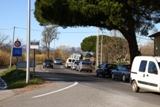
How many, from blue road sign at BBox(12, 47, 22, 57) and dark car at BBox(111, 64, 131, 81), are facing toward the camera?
1

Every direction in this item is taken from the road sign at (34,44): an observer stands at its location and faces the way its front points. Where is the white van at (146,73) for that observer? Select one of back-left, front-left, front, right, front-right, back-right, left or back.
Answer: front-left

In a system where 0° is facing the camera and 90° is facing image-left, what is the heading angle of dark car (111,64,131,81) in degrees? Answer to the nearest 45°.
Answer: approximately 135°

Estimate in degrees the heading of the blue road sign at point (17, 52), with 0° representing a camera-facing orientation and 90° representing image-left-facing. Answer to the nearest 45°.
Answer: approximately 0°

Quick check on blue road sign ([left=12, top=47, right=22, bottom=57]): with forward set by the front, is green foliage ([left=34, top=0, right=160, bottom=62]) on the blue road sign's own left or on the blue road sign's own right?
on the blue road sign's own left

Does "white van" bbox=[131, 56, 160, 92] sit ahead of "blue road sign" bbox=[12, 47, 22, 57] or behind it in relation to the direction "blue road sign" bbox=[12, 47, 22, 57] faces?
ahead
